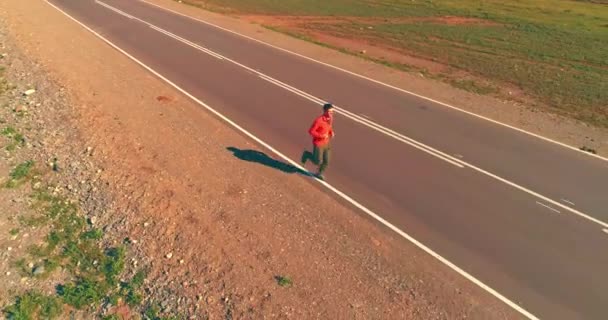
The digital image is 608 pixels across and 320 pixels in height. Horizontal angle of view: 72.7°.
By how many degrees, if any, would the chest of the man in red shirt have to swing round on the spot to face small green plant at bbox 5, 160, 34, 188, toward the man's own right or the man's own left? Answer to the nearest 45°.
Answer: approximately 135° to the man's own right

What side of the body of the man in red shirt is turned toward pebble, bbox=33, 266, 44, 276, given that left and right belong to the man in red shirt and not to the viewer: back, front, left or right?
right

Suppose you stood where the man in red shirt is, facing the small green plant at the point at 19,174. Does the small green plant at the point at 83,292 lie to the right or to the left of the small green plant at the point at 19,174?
left

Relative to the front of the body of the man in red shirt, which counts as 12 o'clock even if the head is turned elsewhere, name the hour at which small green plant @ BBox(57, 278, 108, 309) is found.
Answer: The small green plant is roughly at 3 o'clock from the man in red shirt.

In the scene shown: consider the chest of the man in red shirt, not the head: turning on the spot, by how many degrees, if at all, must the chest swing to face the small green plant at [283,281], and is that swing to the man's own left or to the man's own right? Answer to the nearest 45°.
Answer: approximately 45° to the man's own right

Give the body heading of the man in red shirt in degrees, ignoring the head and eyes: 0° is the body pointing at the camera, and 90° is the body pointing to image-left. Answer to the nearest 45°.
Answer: approximately 315°

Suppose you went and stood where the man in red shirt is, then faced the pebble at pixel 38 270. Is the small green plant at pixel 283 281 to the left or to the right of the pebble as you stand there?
left
